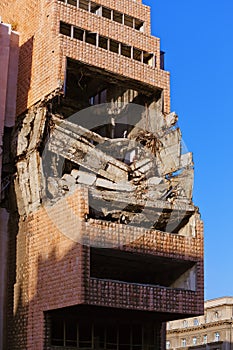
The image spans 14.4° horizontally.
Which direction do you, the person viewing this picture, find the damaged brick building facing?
facing the viewer and to the right of the viewer
